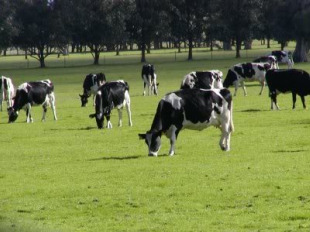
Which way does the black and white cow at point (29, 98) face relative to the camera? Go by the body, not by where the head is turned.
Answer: to the viewer's left

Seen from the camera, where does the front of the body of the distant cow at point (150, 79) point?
away from the camera

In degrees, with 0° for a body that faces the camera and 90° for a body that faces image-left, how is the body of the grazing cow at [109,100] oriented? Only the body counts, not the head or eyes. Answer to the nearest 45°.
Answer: approximately 45°

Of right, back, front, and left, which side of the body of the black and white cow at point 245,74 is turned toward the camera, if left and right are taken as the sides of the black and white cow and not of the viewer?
left

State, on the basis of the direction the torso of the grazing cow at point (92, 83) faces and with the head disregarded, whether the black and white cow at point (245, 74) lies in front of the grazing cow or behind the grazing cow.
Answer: behind

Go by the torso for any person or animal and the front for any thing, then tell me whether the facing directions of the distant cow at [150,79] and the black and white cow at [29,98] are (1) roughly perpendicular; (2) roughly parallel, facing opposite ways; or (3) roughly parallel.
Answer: roughly perpendicular

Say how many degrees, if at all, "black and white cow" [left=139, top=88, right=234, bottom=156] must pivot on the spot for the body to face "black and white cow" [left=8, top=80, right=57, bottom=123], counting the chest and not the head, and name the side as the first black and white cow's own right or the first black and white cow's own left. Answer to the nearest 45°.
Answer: approximately 90° to the first black and white cow's own right
